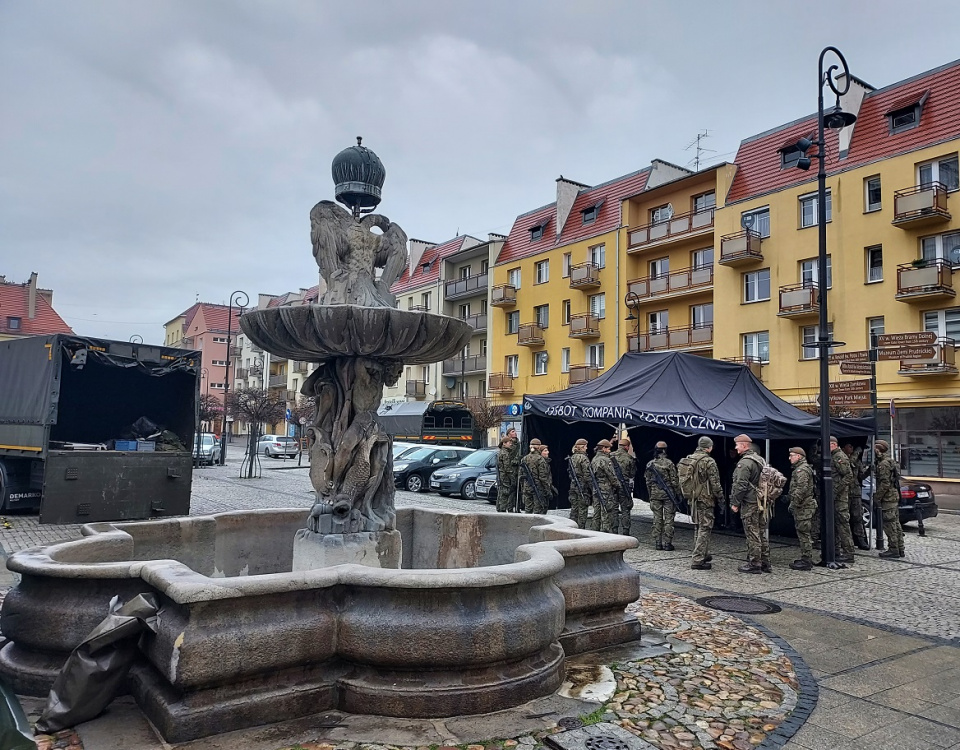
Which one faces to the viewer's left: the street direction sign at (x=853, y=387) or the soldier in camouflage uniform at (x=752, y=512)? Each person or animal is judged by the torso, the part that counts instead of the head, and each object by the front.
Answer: the soldier in camouflage uniform

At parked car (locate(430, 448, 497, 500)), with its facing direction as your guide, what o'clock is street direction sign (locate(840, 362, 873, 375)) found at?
The street direction sign is roughly at 9 o'clock from the parked car.

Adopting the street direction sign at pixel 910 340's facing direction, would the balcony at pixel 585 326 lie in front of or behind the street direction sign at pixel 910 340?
behind

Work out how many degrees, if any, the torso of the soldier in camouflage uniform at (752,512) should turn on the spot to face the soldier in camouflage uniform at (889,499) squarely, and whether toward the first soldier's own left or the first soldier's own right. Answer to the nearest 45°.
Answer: approximately 135° to the first soldier's own right

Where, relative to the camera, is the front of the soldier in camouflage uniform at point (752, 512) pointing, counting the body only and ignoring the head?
to the viewer's left

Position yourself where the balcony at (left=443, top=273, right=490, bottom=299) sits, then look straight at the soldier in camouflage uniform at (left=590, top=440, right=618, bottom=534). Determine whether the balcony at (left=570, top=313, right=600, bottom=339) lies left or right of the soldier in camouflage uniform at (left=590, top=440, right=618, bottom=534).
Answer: left

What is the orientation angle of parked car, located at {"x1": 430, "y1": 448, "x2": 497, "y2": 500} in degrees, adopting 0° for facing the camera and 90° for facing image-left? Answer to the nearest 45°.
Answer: approximately 45°

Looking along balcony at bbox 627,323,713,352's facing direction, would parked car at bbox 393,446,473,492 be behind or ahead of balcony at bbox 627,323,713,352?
ahead

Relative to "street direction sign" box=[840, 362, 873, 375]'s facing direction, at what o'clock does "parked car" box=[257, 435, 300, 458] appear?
The parked car is roughly at 4 o'clock from the street direction sign.

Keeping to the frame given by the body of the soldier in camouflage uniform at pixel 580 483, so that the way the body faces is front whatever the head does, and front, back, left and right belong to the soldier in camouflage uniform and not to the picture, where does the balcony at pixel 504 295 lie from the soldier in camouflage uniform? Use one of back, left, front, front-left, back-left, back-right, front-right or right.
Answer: front-left
